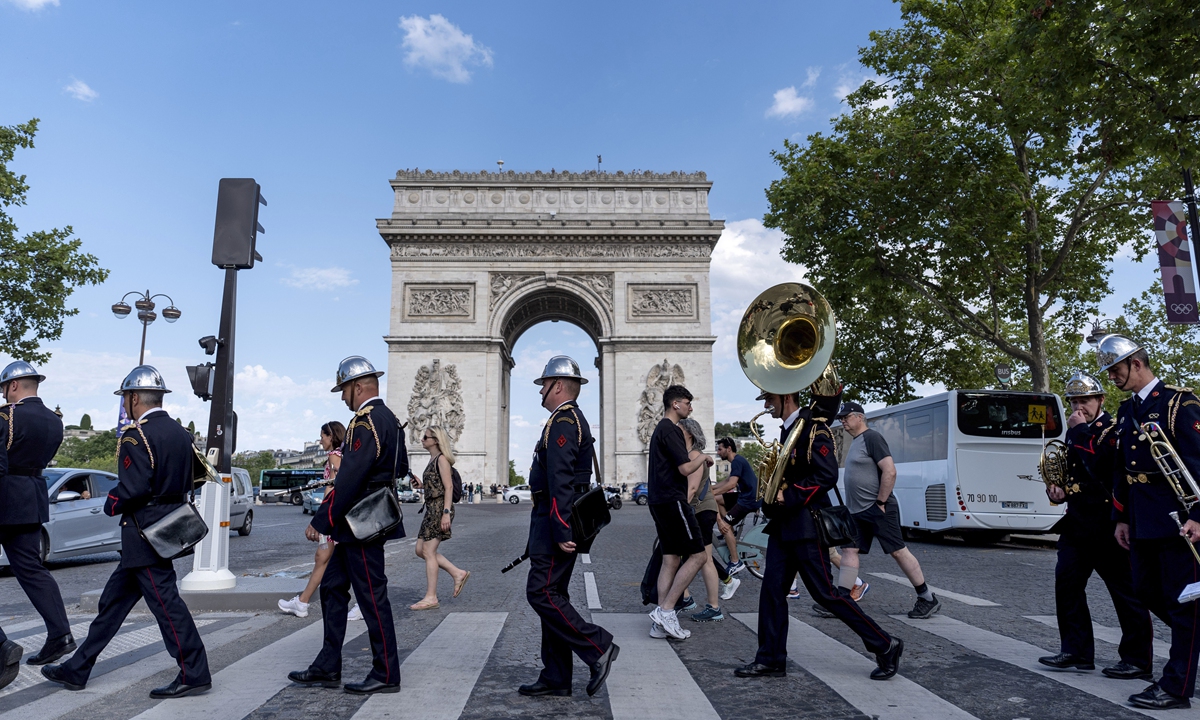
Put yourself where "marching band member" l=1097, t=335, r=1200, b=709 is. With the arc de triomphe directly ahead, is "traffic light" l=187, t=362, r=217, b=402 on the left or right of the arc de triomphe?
left

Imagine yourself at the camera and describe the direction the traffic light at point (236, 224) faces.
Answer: facing away from the viewer and to the right of the viewer

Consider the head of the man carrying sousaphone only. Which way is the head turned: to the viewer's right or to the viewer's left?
to the viewer's left

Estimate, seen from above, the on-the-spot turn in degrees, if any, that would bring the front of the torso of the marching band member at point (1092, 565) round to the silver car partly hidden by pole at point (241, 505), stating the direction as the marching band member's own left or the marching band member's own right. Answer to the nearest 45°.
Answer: approximately 45° to the marching band member's own right

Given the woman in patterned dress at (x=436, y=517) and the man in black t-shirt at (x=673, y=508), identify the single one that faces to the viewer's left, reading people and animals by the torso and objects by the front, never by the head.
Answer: the woman in patterned dress

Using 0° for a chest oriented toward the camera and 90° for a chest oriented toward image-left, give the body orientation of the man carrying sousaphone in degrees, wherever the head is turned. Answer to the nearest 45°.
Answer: approximately 90°
